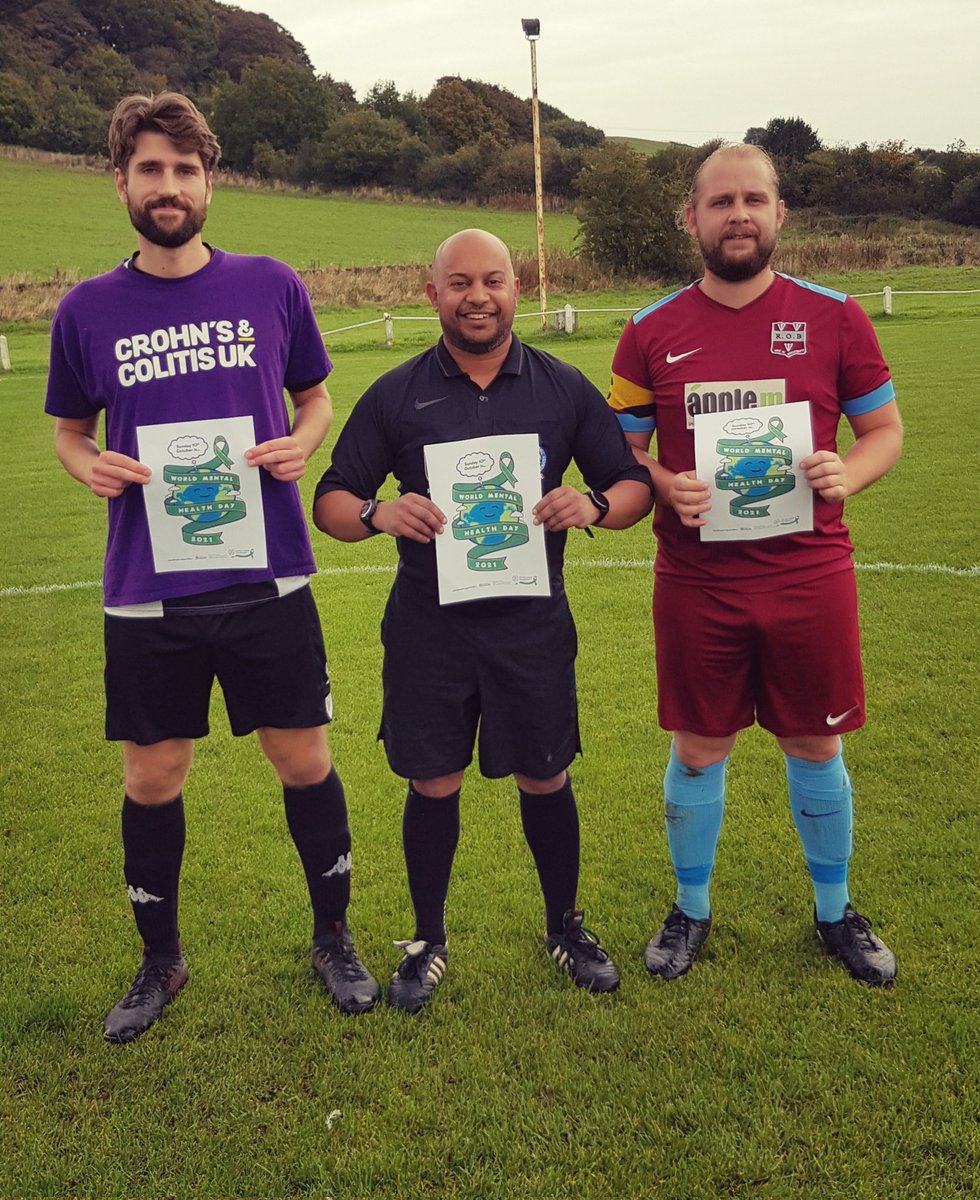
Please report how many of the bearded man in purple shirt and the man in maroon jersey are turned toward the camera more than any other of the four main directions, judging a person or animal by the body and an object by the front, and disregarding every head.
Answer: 2

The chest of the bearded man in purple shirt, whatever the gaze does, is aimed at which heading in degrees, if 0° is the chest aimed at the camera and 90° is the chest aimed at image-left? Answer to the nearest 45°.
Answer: approximately 0°

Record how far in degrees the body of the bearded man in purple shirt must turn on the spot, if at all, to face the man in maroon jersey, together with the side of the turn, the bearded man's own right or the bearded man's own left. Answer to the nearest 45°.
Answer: approximately 90° to the bearded man's own left

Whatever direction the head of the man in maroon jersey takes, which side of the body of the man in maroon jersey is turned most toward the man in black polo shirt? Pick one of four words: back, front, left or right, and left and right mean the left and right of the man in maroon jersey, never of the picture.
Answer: right

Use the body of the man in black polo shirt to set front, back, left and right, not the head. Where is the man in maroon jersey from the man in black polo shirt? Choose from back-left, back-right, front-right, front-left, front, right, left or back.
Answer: left

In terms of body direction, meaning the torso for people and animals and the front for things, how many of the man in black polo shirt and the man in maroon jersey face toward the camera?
2

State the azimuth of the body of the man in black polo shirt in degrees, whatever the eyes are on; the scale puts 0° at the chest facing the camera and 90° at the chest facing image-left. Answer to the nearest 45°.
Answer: approximately 0°
